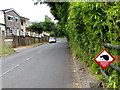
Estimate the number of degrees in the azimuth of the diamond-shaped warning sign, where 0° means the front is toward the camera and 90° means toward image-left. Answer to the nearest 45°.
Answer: approximately 0°
